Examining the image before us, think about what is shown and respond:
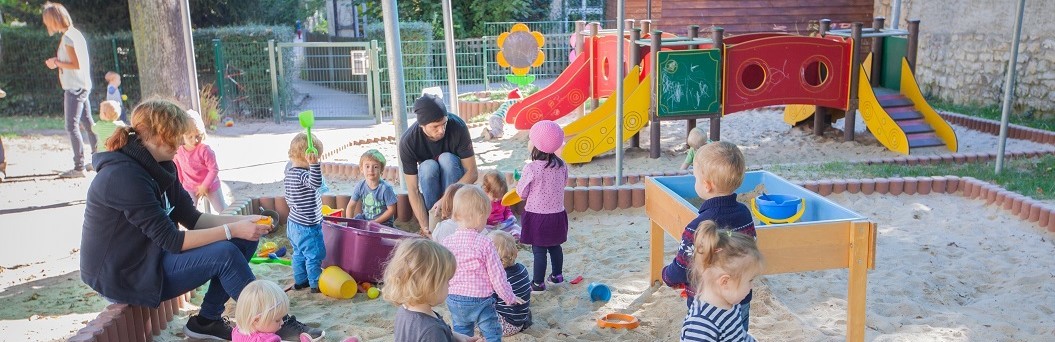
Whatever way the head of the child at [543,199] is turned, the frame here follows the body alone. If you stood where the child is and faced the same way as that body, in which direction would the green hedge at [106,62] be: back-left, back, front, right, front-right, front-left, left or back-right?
front

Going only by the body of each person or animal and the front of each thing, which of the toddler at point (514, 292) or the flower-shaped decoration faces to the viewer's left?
the toddler

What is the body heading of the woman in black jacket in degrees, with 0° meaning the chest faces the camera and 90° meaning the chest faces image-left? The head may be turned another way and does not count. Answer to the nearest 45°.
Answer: approximately 270°

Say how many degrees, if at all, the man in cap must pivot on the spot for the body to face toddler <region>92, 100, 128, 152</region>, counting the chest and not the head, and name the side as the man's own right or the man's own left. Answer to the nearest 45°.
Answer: approximately 135° to the man's own right

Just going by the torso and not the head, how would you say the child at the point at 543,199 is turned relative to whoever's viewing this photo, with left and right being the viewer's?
facing away from the viewer and to the left of the viewer

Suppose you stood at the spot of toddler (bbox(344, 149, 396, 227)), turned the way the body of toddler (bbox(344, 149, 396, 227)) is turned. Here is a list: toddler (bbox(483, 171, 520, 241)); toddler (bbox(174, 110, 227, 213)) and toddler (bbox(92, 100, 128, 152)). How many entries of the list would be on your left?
1

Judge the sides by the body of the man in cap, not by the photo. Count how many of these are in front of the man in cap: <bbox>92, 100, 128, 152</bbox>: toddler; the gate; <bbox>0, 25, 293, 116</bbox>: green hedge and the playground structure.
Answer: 0

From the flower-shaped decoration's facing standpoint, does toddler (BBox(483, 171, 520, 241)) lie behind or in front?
in front

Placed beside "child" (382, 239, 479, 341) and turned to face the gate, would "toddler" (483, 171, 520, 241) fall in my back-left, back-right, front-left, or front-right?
front-right

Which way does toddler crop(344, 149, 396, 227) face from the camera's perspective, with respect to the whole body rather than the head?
toward the camera

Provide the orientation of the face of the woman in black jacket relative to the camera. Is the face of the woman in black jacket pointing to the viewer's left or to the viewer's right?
to the viewer's right

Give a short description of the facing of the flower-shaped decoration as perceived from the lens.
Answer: facing the viewer

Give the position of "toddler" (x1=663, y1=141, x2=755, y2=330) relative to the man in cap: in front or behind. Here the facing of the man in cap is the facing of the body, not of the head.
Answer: in front

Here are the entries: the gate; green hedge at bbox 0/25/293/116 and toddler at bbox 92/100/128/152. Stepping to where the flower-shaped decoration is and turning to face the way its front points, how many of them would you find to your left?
0

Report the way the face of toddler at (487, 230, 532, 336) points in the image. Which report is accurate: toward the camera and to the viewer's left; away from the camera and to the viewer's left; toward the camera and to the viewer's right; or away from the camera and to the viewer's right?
away from the camera and to the viewer's left

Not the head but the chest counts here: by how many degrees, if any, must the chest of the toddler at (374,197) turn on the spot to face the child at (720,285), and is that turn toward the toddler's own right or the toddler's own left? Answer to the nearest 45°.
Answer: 0° — they already face them
